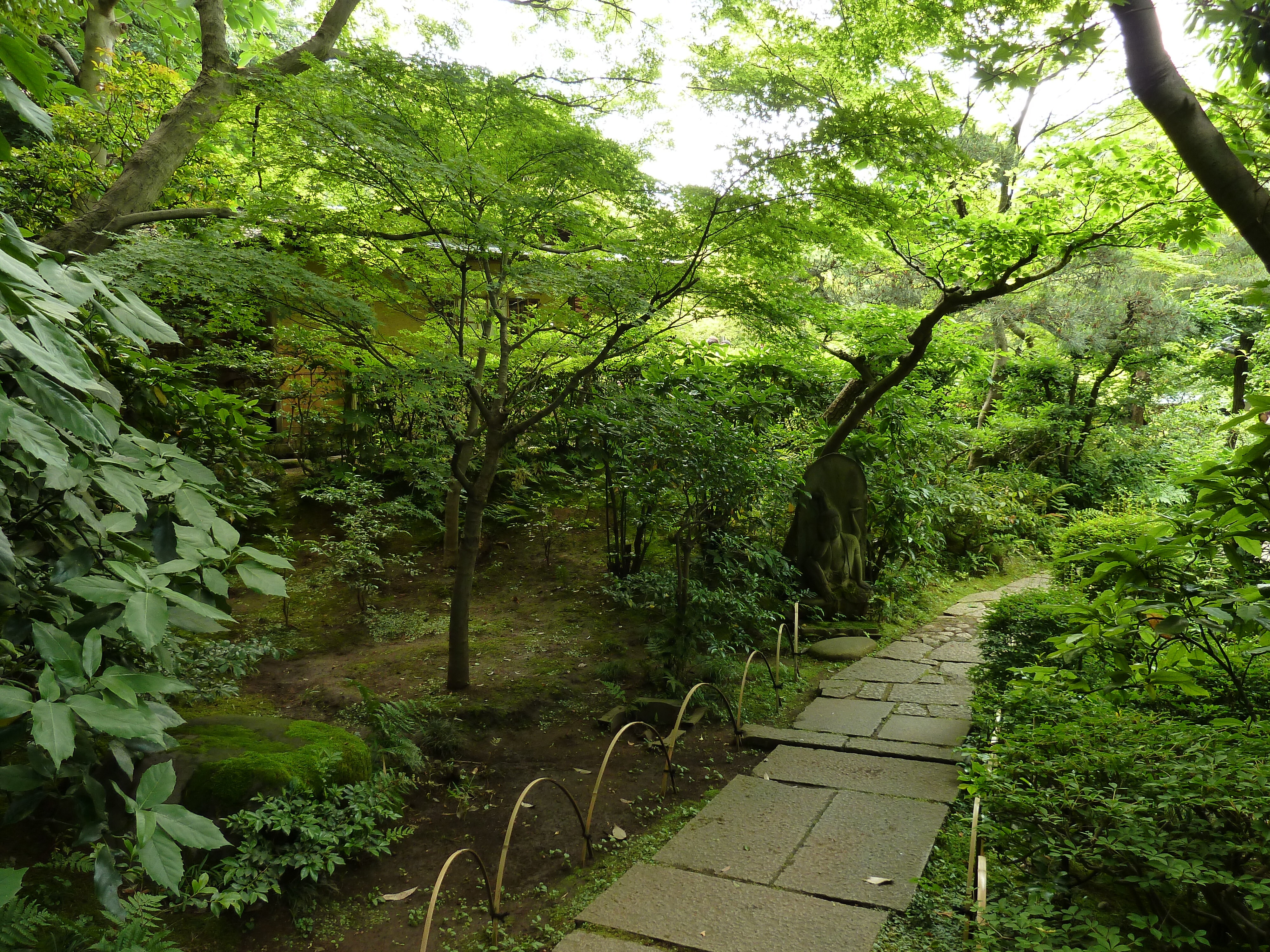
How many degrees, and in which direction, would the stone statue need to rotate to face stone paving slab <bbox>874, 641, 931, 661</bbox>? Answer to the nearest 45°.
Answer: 0° — it already faces it

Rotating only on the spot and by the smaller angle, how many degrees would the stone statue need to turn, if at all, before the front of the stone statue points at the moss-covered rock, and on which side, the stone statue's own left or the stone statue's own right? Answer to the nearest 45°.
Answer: approximately 90° to the stone statue's own right

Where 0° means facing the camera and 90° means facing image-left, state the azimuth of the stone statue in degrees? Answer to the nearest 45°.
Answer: approximately 315°

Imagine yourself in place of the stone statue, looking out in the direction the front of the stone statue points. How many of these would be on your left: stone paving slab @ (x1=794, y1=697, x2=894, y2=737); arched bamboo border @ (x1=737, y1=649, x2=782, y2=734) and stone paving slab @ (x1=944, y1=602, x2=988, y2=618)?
1

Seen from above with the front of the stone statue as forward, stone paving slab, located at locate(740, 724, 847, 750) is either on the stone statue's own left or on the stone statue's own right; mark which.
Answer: on the stone statue's own right

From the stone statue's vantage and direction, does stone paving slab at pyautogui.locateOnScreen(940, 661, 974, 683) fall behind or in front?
in front

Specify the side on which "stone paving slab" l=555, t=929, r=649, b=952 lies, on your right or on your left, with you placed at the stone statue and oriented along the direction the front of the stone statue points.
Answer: on your right

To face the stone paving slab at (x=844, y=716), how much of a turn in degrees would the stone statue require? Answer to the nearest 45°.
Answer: approximately 45° to its right

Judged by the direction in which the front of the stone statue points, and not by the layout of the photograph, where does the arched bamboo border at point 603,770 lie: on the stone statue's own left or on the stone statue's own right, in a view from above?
on the stone statue's own right
